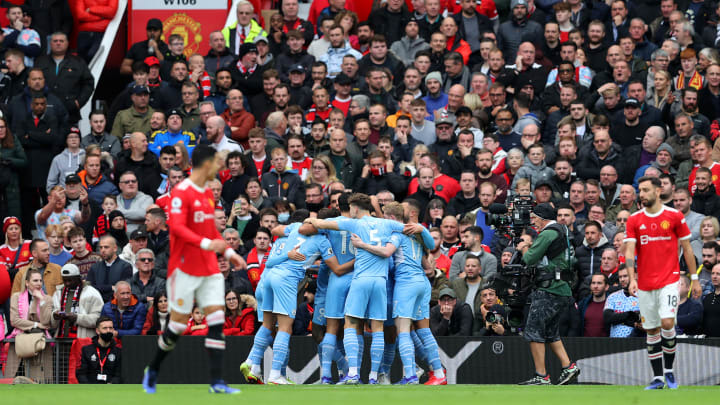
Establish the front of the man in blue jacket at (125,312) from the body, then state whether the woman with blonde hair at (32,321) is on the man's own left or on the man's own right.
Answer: on the man's own right

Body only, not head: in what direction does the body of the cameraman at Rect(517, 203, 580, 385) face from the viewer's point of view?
to the viewer's left

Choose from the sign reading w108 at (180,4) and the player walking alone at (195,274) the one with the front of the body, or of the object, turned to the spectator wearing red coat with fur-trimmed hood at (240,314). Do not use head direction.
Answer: the sign reading w108

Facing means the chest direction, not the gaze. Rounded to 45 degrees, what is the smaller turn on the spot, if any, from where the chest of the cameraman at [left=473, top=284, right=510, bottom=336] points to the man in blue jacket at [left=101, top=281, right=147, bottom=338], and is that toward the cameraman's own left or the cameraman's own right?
approximately 90° to the cameraman's own right

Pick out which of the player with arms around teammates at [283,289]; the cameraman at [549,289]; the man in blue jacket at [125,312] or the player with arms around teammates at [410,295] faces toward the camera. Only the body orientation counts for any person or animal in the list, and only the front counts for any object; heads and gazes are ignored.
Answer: the man in blue jacket

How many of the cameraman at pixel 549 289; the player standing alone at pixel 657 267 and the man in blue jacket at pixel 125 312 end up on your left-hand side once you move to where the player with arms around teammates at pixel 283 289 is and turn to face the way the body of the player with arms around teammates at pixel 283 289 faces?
1

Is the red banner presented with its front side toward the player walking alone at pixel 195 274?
yes

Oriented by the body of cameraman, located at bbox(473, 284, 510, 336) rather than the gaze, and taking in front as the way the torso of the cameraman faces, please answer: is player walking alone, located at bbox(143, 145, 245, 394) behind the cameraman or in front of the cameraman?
in front

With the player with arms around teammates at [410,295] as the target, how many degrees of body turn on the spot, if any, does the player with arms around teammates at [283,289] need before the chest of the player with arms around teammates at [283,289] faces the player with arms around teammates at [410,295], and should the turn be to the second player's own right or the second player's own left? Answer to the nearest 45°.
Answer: approximately 45° to the second player's own right

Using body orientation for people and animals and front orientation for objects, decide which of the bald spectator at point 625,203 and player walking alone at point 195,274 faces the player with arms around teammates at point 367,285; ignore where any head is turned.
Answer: the bald spectator
